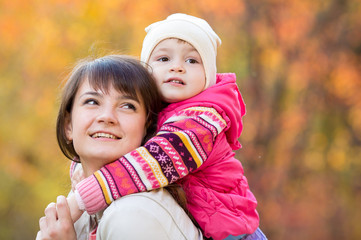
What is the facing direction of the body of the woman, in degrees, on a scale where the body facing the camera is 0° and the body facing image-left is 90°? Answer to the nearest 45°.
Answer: approximately 45°

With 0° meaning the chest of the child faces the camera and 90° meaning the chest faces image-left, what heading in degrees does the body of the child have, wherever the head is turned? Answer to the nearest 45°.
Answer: approximately 90°
